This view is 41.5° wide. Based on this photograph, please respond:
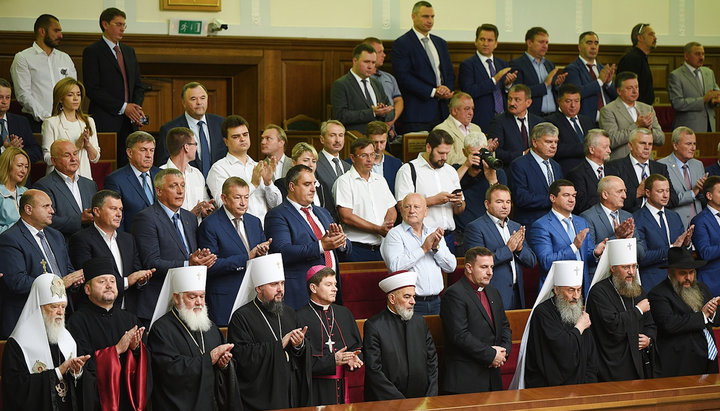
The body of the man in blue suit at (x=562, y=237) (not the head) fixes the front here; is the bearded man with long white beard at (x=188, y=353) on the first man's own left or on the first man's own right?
on the first man's own right

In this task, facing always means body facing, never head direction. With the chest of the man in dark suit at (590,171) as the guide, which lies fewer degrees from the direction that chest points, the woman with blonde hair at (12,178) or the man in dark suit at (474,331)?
the man in dark suit

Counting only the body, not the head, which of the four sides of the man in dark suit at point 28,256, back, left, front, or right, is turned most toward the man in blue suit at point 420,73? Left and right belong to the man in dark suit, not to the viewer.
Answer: left

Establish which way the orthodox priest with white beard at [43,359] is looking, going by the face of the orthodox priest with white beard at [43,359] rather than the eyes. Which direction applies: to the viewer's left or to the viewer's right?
to the viewer's right

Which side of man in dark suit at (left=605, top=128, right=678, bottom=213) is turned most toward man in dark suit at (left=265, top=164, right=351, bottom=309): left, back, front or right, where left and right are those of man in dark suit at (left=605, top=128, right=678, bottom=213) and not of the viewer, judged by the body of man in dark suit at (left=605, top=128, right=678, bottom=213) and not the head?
right

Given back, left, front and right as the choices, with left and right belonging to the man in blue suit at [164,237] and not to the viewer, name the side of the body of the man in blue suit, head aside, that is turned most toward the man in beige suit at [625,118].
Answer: left
